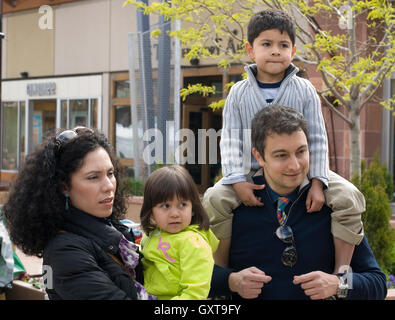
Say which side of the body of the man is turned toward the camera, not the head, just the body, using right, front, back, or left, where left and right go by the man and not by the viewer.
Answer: front

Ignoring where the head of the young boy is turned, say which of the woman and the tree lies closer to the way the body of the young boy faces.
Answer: the woman

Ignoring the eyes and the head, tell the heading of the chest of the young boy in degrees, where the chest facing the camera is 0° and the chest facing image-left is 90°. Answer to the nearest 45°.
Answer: approximately 0°

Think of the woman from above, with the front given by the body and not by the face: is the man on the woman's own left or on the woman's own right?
on the woman's own left

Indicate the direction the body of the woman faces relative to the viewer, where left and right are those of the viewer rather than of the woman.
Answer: facing the viewer and to the right of the viewer

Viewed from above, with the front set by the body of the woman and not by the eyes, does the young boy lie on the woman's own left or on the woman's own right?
on the woman's own left

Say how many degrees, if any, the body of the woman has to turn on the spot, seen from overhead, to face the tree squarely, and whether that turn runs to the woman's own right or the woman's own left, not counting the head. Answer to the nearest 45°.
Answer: approximately 90° to the woman's own left

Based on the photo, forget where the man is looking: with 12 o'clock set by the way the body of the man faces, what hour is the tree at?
The tree is roughly at 6 o'clock from the man.

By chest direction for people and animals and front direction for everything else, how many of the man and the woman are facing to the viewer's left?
0
